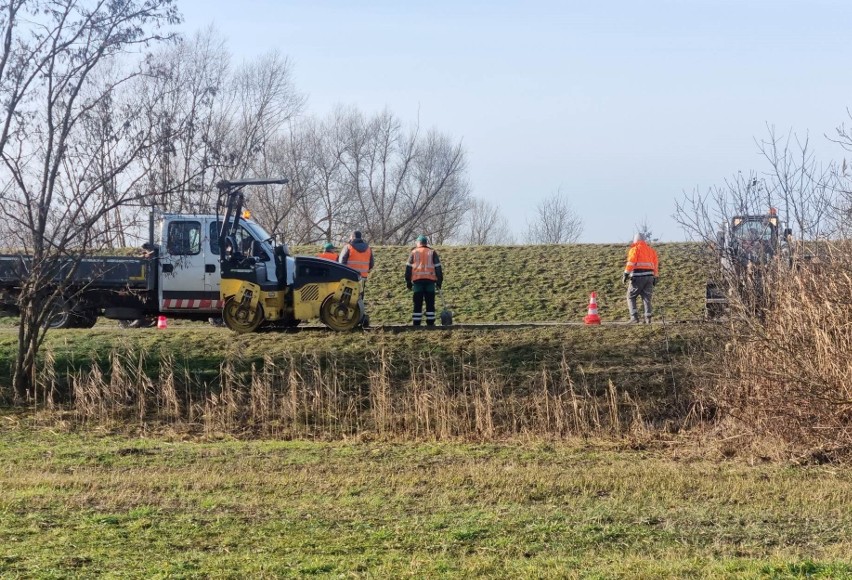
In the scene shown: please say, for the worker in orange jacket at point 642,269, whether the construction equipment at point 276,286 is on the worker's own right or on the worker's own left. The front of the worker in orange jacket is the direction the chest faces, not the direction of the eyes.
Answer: on the worker's own left

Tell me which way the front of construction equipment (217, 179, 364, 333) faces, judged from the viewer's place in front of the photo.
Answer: facing to the right of the viewer

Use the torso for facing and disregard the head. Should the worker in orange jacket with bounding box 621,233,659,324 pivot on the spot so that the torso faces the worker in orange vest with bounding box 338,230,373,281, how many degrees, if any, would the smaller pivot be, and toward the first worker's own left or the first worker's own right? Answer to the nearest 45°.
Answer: approximately 90° to the first worker's own left

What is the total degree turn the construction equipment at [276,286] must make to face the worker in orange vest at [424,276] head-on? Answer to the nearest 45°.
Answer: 0° — it already faces them

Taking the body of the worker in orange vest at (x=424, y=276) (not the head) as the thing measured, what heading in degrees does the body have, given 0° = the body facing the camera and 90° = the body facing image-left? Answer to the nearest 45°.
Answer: approximately 180°

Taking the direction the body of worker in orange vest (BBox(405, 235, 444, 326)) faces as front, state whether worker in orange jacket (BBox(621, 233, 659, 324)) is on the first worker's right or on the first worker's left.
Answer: on the first worker's right

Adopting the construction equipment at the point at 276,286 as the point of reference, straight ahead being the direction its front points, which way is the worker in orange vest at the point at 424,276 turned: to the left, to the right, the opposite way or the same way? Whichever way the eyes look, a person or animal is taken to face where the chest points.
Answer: to the left

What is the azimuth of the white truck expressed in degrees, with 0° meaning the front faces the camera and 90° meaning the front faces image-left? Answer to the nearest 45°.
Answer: approximately 270°

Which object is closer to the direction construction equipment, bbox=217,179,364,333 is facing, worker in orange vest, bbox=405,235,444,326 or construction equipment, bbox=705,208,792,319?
the worker in orange vest

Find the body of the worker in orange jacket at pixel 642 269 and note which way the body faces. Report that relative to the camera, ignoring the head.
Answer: away from the camera
